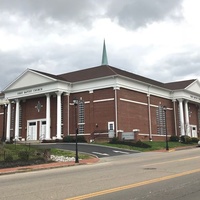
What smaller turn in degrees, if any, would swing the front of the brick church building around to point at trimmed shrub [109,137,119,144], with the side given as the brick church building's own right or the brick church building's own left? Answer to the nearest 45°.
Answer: approximately 90° to the brick church building's own left

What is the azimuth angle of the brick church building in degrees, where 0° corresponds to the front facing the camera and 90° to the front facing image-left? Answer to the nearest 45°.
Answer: approximately 45°

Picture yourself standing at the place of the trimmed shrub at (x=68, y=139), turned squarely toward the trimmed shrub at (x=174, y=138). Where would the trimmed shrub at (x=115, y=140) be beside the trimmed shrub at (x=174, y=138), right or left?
right

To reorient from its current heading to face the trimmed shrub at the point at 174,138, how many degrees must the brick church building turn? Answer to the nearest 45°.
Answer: approximately 135° to its left
